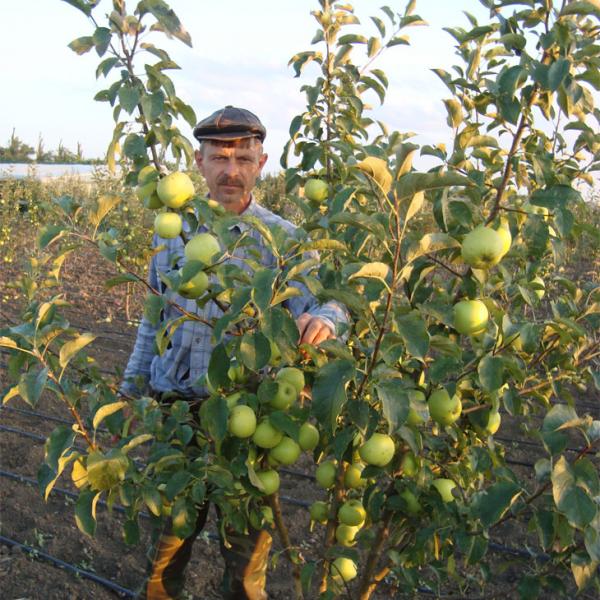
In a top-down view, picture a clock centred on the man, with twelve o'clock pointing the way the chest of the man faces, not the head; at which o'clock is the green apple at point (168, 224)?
The green apple is roughly at 12 o'clock from the man.

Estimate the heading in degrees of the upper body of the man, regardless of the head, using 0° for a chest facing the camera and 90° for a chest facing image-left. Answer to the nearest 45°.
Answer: approximately 0°

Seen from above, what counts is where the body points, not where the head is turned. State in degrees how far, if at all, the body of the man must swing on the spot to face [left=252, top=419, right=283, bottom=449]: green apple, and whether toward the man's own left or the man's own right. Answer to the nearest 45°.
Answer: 0° — they already face it

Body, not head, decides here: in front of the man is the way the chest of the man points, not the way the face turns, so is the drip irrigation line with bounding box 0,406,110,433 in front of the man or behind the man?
behind

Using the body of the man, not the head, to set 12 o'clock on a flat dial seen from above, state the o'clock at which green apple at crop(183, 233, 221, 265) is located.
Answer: The green apple is roughly at 12 o'clock from the man.

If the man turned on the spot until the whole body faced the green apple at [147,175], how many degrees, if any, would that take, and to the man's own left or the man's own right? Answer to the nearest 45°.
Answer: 0° — they already face it
